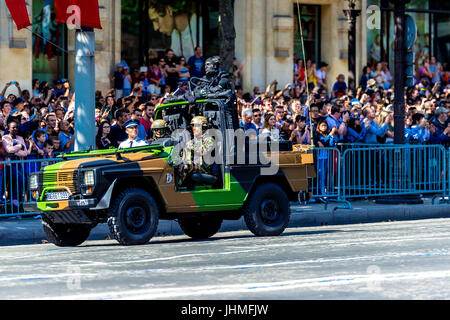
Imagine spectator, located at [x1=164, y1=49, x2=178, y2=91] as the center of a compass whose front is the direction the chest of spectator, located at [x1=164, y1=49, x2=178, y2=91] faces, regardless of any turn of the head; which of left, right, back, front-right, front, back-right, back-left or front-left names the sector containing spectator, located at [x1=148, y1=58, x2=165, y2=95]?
front-right

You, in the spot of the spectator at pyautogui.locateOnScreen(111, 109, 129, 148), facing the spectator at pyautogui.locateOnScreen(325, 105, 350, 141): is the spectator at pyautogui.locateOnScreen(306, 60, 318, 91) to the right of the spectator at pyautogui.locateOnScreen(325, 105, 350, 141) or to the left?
left

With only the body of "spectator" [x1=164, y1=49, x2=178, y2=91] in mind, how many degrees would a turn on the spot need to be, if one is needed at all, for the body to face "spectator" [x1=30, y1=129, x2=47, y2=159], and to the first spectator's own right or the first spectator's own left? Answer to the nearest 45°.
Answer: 0° — they already face them

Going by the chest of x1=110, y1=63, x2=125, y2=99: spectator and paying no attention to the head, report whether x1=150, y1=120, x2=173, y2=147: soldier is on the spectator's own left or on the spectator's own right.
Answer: on the spectator's own left

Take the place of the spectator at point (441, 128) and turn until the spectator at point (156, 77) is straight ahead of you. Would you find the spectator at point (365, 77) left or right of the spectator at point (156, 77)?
right

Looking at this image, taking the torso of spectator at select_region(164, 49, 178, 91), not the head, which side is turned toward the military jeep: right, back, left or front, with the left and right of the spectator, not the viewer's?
front

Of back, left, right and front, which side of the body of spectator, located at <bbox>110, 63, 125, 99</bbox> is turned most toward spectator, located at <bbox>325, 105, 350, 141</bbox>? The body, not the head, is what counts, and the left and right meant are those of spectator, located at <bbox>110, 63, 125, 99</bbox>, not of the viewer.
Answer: left

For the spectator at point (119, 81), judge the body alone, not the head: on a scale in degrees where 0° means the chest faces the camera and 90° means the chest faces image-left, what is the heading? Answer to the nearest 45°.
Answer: approximately 45°

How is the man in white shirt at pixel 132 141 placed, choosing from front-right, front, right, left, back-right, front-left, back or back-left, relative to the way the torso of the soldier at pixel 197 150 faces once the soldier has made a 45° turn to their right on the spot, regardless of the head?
front-right

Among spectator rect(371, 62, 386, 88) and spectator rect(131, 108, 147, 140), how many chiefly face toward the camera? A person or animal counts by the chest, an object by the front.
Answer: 2
